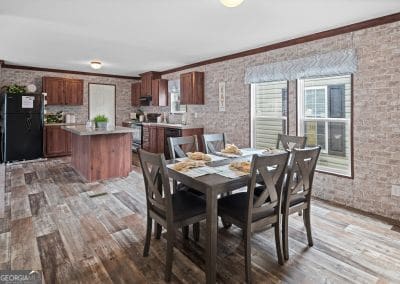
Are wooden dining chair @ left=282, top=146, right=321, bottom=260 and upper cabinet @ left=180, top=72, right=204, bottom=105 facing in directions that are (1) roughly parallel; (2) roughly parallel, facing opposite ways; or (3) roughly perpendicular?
roughly perpendicular

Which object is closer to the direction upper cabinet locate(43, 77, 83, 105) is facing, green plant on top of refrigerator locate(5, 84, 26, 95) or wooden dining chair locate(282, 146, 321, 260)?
the wooden dining chair

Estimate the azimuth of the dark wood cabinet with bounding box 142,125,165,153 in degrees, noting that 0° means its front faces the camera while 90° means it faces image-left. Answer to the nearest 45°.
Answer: approximately 45°

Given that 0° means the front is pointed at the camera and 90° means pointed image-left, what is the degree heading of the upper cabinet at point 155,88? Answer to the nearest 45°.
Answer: approximately 45°

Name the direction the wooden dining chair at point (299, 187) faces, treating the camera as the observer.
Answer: facing away from the viewer and to the left of the viewer

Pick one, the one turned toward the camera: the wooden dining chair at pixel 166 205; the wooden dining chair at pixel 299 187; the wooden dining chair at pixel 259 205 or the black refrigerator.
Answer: the black refrigerator

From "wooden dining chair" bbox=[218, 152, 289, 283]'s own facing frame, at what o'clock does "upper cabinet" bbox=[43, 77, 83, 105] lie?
The upper cabinet is roughly at 12 o'clock from the wooden dining chair.

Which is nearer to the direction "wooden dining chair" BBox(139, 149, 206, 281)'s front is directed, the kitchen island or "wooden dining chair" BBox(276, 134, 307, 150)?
the wooden dining chair
